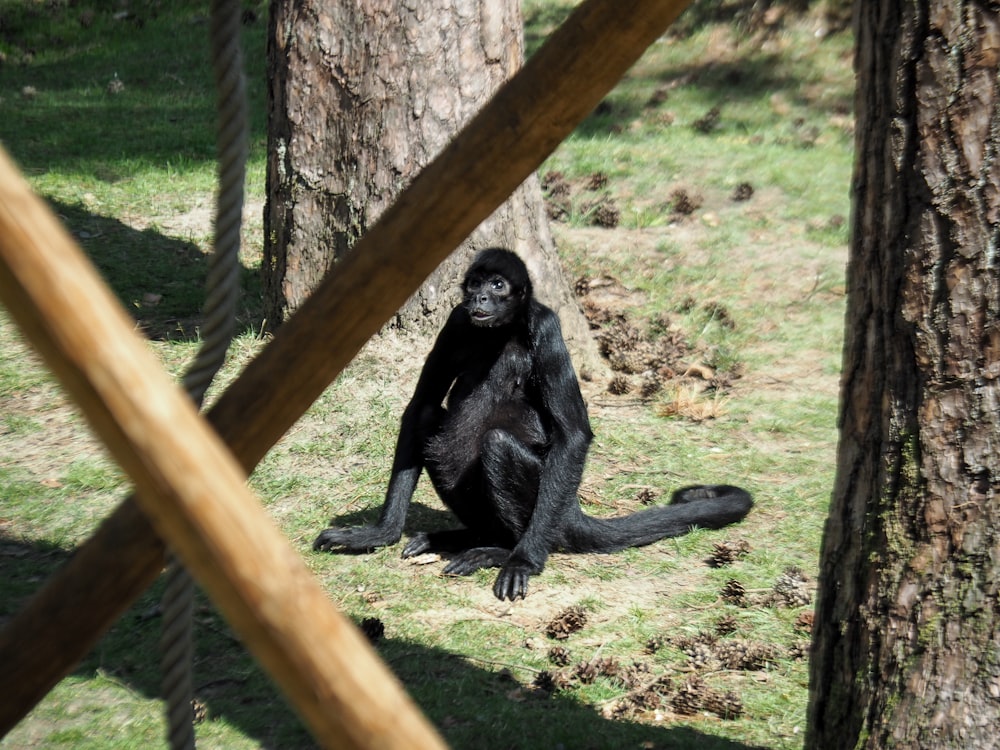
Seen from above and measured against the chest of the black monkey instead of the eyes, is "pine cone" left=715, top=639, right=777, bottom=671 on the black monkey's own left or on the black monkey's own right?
on the black monkey's own left

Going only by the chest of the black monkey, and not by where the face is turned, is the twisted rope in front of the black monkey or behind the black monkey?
in front

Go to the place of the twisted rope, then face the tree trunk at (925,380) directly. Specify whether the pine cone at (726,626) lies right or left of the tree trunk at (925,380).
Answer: left

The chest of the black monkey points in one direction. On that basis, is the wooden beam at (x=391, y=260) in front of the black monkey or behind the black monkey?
in front

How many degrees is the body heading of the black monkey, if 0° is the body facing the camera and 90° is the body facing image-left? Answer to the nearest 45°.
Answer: approximately 45°
